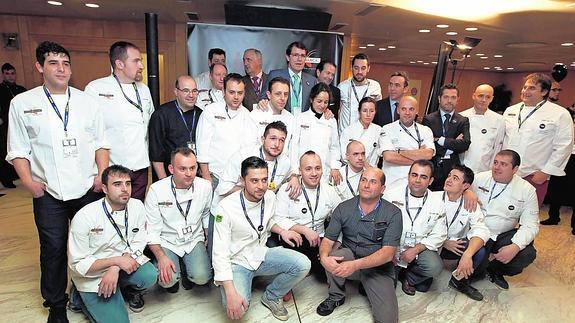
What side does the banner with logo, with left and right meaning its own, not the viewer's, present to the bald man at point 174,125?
front

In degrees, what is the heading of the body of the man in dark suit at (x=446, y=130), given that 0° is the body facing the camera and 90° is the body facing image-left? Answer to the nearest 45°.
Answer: approximately 0°

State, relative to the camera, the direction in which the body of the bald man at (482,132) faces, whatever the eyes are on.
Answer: toward the camera

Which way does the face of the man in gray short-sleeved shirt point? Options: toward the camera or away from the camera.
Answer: toward the camera

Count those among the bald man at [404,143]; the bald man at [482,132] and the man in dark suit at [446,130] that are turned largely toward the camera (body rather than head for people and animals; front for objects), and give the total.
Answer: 3

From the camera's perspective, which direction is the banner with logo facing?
toward the camera

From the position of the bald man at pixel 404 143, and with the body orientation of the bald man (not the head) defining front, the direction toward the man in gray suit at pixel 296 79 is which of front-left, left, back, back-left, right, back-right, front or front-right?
right

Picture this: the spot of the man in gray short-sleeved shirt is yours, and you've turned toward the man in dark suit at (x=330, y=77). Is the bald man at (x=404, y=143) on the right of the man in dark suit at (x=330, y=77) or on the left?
right

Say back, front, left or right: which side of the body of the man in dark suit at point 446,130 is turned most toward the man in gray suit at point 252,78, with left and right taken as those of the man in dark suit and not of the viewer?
right

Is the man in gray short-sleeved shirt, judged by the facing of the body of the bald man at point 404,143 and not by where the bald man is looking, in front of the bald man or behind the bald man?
in front

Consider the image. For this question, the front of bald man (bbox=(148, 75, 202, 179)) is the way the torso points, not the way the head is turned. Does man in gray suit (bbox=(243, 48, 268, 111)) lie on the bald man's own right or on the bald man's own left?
on the bald man's own left

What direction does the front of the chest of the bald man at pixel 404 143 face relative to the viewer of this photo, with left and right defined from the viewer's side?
facing the viewer

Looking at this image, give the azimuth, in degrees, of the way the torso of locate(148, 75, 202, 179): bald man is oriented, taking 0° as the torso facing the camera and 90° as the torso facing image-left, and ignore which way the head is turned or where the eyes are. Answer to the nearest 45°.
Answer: approximately 315°

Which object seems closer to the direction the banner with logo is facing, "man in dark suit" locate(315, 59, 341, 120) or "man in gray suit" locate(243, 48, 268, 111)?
the man in gray suit

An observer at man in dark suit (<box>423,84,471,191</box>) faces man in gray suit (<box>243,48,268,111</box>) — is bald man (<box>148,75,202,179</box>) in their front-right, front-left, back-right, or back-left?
front-left
